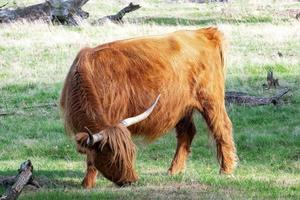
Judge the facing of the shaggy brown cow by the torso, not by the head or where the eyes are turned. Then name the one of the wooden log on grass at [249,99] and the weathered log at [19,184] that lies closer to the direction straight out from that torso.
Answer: the weathered log

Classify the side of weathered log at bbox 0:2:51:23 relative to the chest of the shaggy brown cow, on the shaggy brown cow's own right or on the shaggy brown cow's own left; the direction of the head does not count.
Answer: on the shaggy brown cow's own right

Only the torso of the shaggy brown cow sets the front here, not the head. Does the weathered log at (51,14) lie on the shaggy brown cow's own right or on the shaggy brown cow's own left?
on the shaggy brown cow's own right

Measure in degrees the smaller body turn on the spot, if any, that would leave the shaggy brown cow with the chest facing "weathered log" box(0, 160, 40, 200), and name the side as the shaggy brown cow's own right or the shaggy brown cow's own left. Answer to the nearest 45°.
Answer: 0° — it already faces it

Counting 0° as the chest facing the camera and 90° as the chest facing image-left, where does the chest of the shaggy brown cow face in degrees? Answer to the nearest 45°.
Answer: approximately 45°

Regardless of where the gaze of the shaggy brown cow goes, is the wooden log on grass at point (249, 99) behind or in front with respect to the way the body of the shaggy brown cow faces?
behind
